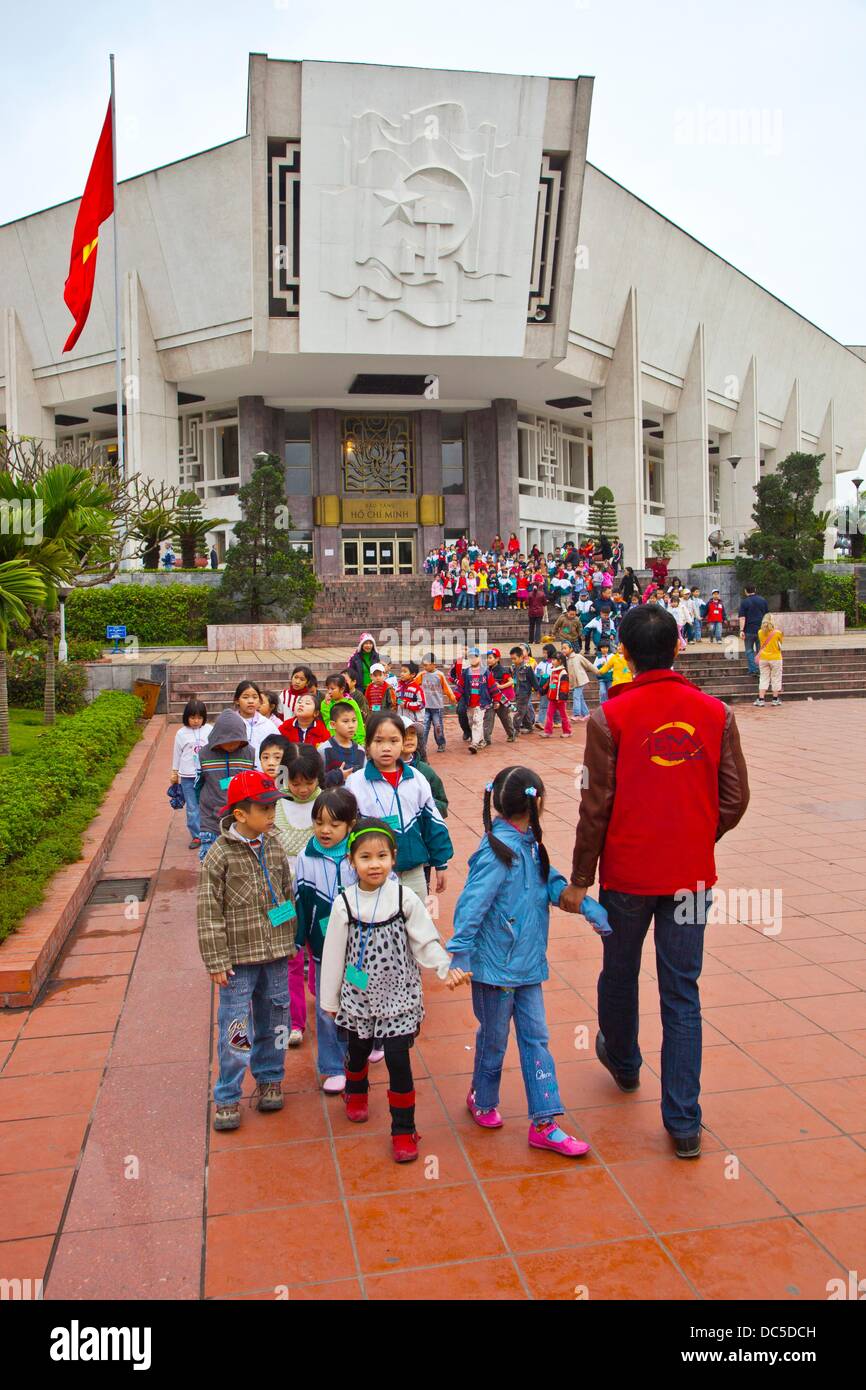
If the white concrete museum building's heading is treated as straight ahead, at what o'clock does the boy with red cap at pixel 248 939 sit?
The boy with red cap is roughly at 12 o'clock from the white concrete museum building.

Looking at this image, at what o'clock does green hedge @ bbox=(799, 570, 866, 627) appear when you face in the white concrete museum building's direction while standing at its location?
The green hedge is roughly at 10 o'clock from the white concrete museum building.

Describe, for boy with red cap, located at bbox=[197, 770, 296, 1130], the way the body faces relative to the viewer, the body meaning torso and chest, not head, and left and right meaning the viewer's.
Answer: facing the viewer and to the right of the viewer

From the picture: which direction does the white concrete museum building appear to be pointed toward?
toward the camera

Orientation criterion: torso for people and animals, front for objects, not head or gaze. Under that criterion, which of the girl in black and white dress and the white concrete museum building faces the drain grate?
the white concrete museum building

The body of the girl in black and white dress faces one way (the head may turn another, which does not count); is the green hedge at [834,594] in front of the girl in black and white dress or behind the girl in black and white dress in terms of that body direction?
behind

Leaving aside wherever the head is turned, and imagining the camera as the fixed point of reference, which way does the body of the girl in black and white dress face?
toward the camera

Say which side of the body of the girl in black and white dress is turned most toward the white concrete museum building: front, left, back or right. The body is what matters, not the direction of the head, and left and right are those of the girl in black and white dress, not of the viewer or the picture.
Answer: back

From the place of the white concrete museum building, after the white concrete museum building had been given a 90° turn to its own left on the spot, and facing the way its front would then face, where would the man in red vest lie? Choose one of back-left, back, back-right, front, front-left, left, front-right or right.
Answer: right

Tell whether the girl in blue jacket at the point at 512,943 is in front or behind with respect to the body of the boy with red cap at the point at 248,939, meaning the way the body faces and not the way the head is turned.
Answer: in front
